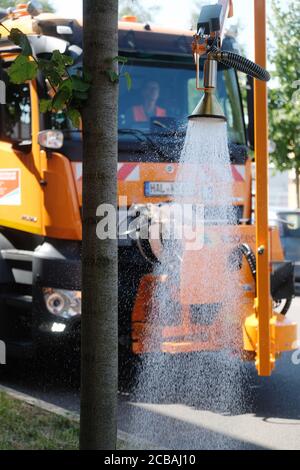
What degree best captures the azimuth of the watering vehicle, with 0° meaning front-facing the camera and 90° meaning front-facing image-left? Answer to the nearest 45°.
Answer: approximately 315°

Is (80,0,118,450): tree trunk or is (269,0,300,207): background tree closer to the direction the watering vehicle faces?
the tree trunk

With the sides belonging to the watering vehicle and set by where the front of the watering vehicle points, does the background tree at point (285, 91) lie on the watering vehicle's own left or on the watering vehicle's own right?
on the watering vehicle's own left

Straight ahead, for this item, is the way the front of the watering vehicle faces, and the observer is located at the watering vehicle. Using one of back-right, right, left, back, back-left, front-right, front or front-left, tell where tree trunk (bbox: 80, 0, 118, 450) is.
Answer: front-right
